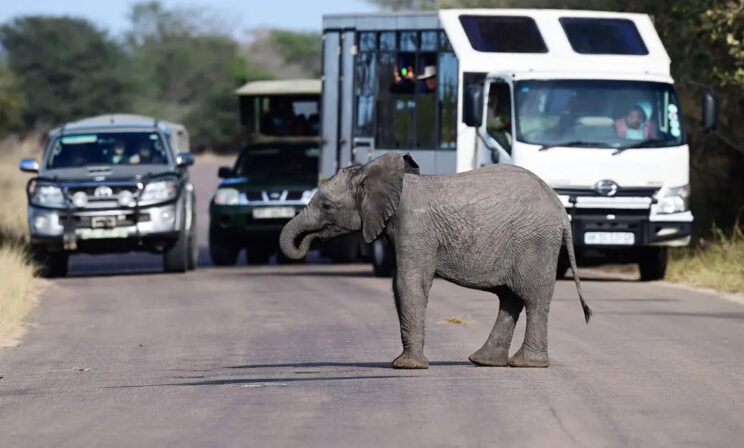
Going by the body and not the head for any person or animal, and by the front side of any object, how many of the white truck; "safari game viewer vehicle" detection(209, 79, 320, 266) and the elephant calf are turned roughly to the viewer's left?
1

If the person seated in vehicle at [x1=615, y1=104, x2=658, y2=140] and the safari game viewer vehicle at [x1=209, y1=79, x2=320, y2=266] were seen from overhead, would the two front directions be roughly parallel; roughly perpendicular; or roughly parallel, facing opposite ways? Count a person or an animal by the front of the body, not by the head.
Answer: roughly parallel

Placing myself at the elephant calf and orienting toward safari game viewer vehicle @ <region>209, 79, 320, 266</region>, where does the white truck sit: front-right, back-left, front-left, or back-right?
front-right

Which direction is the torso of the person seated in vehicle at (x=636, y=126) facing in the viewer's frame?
toward the camera

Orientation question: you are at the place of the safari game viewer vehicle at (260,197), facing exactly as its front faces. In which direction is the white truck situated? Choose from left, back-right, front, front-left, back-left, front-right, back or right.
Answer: front-left

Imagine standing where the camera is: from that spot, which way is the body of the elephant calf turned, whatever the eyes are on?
to the viewer's left

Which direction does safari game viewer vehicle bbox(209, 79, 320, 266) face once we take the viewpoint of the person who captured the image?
facing the viewer

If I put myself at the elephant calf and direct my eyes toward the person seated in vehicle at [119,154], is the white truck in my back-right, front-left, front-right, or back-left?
front-right

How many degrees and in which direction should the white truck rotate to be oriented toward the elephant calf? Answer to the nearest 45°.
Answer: approximately 45° to its right

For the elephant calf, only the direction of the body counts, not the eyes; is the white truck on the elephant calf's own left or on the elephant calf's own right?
on the elephant calf's own right

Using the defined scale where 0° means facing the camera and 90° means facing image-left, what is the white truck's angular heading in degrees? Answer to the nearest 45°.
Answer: approximately 315°

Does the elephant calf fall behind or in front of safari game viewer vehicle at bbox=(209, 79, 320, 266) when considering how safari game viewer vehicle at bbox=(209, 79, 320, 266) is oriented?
in front

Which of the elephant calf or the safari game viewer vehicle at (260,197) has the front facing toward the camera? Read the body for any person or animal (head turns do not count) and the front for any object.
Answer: the safari game viewer vehicle
